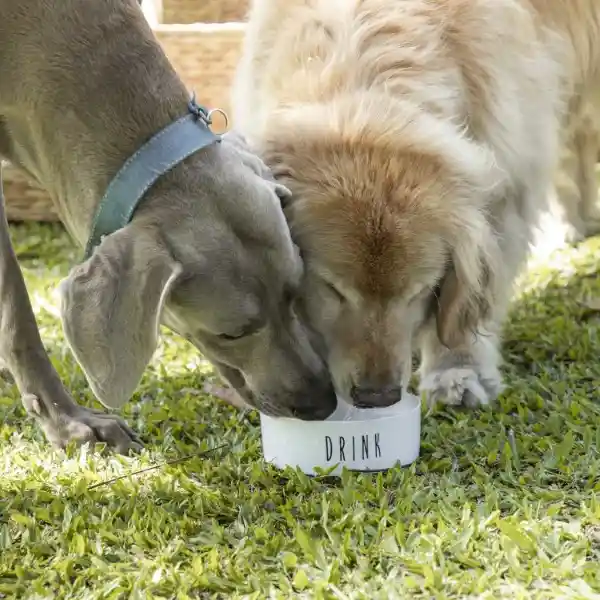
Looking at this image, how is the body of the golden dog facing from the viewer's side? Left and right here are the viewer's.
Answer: facing the viewer

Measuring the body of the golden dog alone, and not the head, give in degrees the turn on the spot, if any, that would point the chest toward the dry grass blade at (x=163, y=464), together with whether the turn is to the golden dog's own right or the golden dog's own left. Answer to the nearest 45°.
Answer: approximately 45° to the golden dog's own right

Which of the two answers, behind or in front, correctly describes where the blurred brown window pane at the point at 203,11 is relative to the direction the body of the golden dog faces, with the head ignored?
behind

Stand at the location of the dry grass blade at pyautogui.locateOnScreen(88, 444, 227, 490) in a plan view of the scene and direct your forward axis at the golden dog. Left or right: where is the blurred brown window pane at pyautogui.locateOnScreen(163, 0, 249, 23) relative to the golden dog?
left

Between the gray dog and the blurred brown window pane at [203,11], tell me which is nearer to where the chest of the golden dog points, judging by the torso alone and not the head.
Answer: the gray dog

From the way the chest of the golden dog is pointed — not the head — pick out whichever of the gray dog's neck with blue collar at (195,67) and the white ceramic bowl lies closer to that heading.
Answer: the white ceramic bowl

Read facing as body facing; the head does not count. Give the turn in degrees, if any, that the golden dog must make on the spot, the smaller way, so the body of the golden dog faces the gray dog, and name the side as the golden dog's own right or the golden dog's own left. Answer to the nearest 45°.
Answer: approximately 45° to the golden dog's own right
